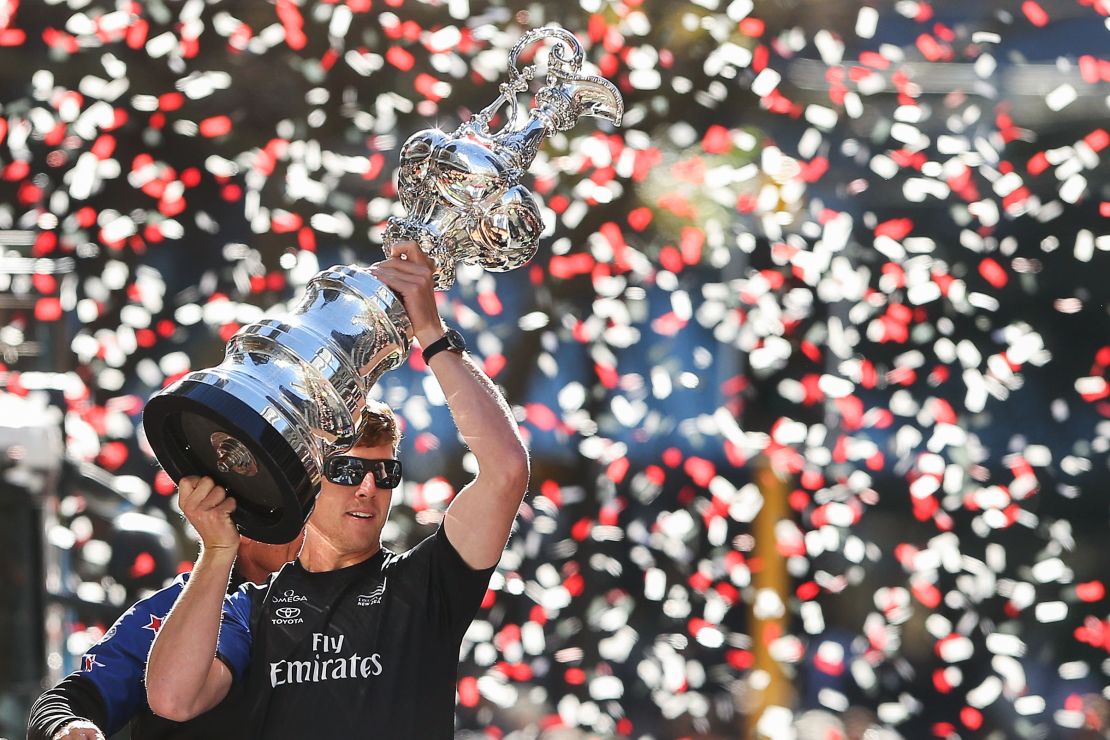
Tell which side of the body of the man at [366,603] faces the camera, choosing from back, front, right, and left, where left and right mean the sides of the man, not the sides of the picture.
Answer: front

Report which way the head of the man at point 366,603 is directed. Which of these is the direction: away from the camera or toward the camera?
toward the camera
